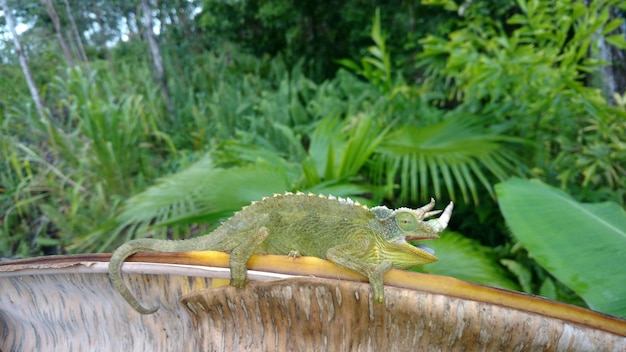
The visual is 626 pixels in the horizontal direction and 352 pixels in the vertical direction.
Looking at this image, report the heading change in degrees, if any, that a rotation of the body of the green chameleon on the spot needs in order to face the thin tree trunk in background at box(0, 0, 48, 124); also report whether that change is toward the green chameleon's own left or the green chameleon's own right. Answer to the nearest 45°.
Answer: approximately 135° to the green chameleon's own left

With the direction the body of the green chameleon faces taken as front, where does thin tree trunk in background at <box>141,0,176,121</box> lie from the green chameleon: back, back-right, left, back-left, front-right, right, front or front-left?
left

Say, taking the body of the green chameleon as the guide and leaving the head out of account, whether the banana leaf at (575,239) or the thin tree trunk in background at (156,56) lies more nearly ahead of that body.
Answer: the banana leaf

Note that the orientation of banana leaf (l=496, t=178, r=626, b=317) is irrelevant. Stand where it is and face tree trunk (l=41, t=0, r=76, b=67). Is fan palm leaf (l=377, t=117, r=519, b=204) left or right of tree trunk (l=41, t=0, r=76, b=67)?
right

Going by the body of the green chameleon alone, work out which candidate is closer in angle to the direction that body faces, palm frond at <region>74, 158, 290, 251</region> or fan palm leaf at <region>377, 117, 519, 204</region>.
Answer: the fan palm leaf

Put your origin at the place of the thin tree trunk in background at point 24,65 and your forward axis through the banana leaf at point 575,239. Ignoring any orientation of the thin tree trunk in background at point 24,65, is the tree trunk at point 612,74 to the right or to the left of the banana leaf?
left

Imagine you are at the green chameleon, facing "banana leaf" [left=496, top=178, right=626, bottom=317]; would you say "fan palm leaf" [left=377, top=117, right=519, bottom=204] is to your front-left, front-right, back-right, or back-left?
front-left

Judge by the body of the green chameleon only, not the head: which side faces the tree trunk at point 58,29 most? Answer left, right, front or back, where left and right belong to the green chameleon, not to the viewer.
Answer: left

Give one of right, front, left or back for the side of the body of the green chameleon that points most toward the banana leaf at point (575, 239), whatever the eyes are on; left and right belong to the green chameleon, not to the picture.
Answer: front

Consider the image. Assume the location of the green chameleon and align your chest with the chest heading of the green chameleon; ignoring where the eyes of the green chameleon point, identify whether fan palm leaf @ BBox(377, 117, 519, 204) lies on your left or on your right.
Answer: on your left

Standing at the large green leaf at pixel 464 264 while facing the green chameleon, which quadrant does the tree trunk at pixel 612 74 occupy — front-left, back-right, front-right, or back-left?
back-left

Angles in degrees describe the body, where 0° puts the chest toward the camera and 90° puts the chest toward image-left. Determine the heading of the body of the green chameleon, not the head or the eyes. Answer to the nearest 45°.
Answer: approximately 270°

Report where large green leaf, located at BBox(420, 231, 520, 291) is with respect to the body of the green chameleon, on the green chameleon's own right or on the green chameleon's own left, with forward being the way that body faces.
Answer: on the green chameleon's own left

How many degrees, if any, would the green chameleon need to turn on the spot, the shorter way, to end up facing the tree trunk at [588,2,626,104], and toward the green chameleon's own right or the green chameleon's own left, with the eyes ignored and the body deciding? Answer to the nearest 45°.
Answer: approximately 45° to the green chameleon's own left

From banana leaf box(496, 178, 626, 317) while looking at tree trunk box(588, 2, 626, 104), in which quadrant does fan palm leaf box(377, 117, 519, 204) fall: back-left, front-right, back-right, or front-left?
front-left
